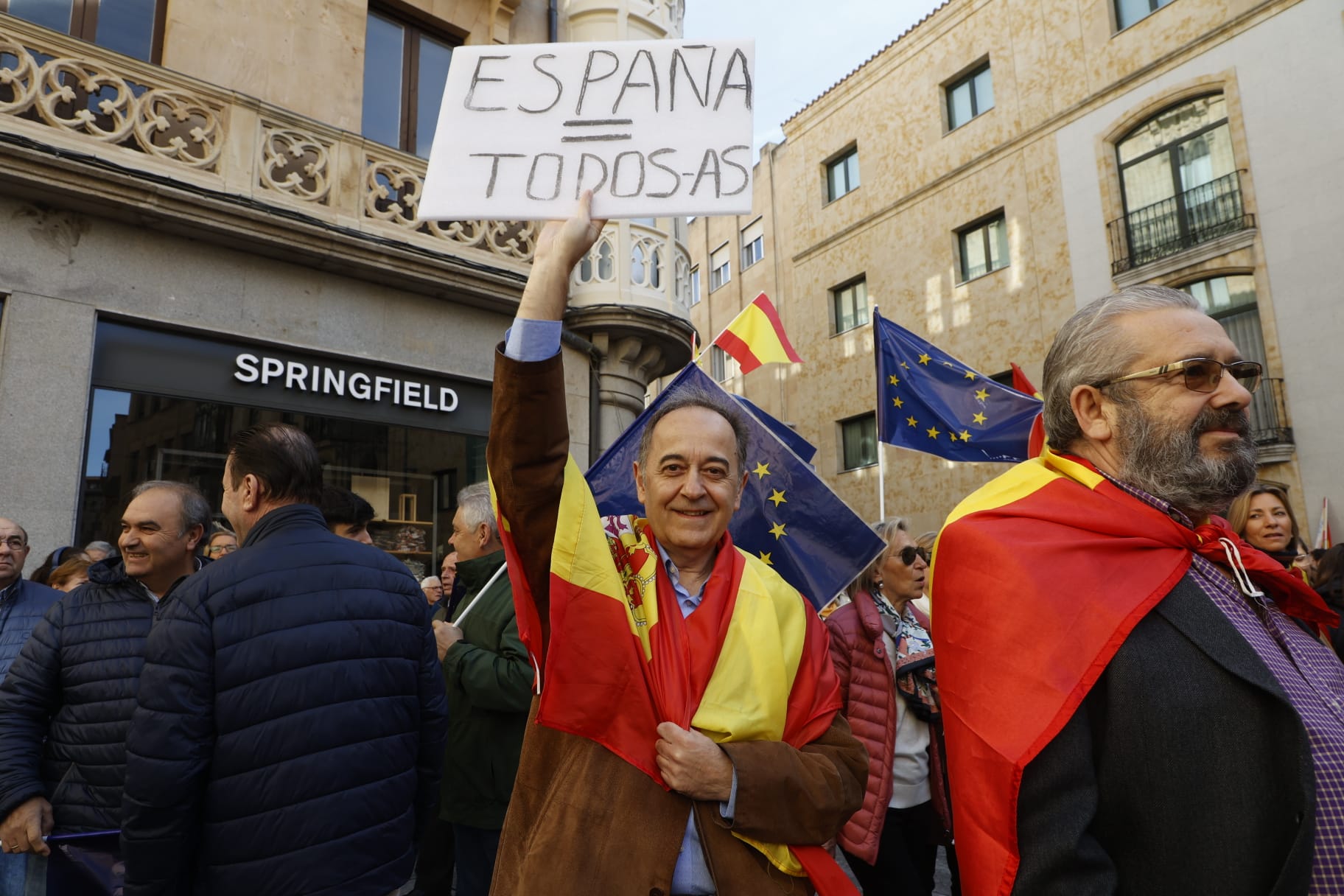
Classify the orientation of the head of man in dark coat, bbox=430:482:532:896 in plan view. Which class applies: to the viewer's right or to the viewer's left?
to the viewer's left

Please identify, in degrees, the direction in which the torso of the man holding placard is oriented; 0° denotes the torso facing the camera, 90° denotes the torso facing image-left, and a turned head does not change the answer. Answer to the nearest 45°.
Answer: approximately 0°

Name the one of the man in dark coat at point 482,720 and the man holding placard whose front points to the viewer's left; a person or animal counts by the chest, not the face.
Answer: the man in dark coat

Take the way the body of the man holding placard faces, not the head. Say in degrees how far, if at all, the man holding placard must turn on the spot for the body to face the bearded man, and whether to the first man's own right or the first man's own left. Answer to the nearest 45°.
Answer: approximately 90° to the first man's own left

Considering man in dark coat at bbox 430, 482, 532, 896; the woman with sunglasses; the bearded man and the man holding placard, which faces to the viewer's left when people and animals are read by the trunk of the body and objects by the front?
the man in dark coat

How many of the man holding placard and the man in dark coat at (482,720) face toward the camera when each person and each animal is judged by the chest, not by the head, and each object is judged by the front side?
1

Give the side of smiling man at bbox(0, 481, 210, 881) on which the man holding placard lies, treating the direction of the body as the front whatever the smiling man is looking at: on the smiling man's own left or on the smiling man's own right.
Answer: on the smiling man's own left

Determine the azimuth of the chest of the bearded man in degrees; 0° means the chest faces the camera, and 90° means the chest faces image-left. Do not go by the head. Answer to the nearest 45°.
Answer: approximately 315°

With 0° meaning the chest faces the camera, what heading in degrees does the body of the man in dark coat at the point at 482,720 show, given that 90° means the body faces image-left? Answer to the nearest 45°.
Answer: approximately 90°
